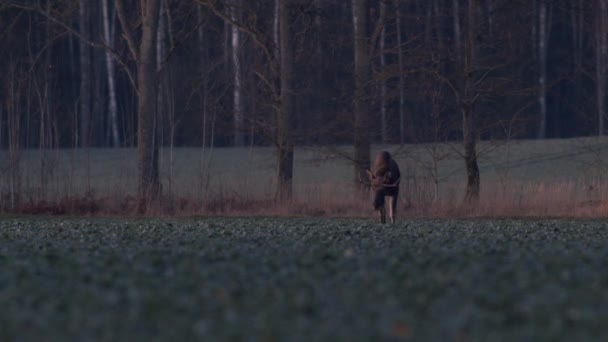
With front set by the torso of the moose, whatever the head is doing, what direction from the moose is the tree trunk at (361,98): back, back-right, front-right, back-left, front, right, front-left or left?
back

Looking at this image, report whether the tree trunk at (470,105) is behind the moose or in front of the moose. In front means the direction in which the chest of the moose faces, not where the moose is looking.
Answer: behind

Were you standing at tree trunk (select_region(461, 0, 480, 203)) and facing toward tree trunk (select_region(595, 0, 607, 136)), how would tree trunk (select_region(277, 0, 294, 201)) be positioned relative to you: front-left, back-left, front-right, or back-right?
back-left

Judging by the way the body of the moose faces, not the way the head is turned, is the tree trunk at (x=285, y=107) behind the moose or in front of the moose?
behind

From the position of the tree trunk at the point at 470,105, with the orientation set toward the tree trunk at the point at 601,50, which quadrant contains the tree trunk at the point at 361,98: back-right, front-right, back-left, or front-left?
back-left

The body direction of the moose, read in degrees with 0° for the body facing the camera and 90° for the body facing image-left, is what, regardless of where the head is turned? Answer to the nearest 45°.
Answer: approximately 0°

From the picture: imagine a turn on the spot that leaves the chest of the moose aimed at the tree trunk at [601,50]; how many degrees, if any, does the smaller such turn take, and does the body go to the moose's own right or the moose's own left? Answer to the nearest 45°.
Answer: approximately 135° to the moose's own left
